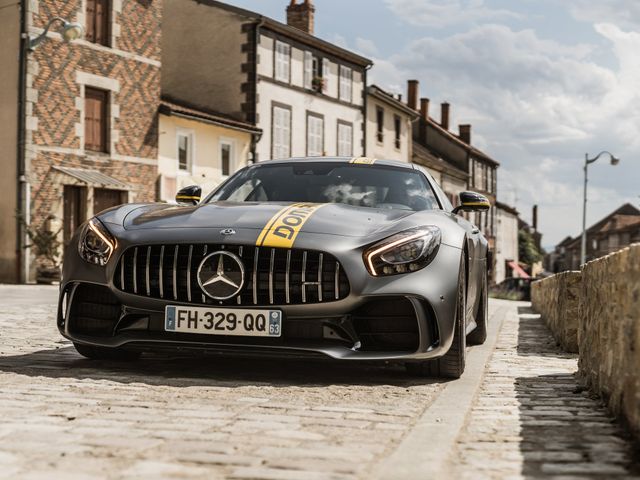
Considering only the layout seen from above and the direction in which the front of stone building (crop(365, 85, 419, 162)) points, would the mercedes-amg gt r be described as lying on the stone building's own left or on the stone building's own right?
on the stone building's own right

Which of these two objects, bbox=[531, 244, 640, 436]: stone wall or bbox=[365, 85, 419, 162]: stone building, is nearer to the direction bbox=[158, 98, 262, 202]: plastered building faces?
the stone wall

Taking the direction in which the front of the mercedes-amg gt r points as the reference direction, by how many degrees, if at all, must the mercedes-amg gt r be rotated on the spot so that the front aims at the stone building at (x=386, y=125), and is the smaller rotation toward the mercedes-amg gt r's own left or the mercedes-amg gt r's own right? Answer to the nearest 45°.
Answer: approximately 135° to the mercedes-amg gt r's own right

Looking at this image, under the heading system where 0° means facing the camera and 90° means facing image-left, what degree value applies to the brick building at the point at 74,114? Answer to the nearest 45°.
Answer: approximately 315°

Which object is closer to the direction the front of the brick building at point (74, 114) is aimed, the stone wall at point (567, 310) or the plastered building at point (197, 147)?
the stone wall

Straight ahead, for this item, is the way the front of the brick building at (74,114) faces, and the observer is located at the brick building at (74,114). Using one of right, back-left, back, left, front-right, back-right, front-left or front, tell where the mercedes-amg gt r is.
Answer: front-right

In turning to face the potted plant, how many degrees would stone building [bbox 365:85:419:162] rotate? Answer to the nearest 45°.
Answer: approximately 45° to its right
